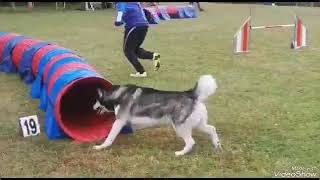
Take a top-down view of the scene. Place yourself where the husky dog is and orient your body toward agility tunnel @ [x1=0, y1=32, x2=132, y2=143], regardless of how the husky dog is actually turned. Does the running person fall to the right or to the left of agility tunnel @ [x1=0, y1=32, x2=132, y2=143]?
right

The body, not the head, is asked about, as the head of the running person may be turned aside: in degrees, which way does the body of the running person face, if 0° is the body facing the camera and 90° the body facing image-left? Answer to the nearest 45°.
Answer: approximately 90°

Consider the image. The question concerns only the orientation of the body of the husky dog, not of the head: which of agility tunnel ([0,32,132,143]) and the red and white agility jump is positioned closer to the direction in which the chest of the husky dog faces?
the agility tunnel

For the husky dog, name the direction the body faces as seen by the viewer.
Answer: to the viewer's left

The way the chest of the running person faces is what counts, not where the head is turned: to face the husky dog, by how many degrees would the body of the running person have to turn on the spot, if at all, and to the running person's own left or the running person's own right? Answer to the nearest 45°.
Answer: approximately 90° to the running person's own left

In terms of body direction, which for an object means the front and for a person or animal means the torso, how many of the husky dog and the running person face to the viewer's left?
2

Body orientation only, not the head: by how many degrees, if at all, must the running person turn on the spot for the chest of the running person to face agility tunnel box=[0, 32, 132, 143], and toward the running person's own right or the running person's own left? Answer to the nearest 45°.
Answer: approximately 90° to the running person's own left

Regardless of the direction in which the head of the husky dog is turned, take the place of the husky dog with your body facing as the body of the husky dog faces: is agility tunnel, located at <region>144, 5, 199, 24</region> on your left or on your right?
on your right

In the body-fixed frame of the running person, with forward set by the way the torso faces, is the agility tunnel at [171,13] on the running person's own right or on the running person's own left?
on the running person's own right
